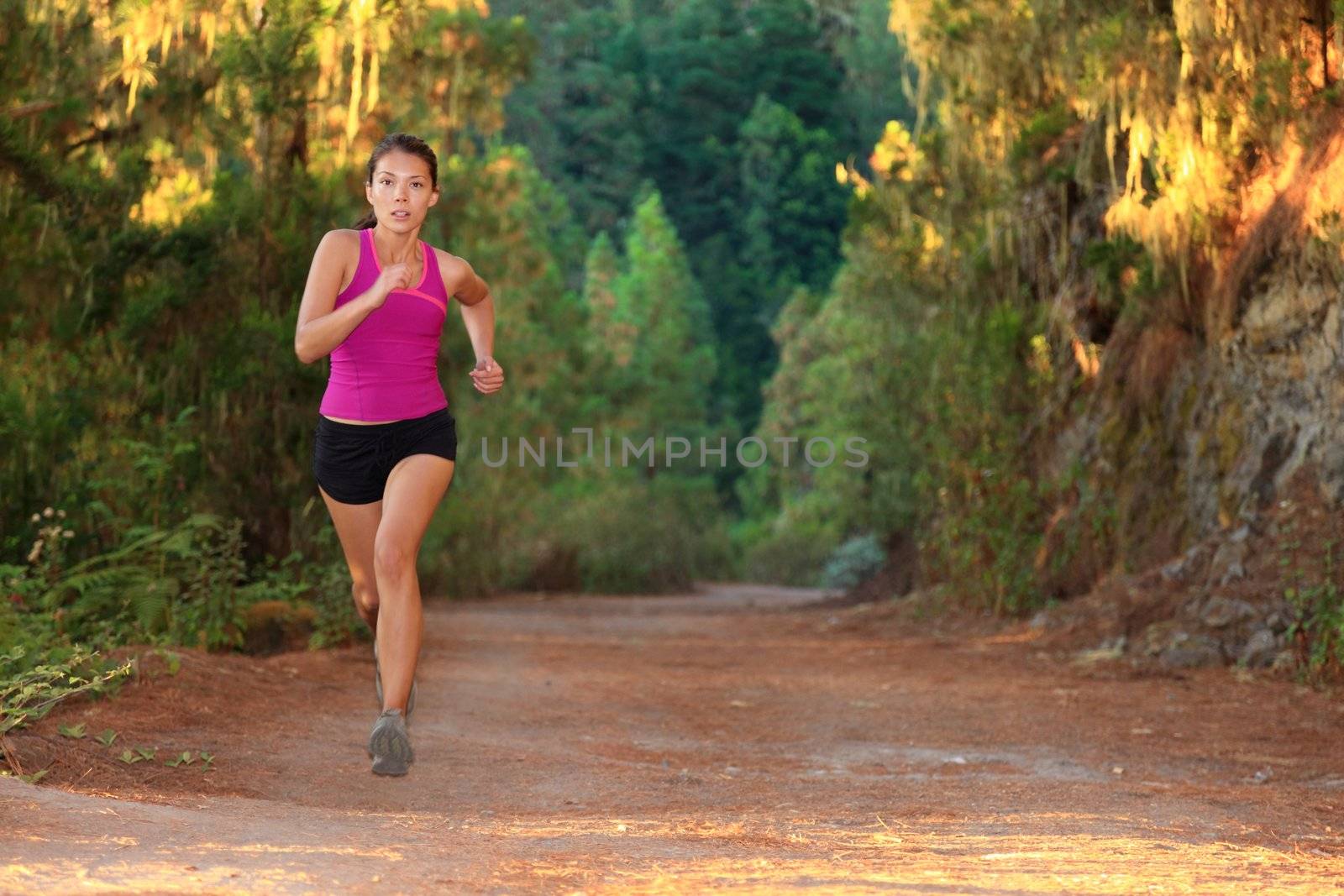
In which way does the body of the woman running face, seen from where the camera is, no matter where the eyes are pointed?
toward the camera

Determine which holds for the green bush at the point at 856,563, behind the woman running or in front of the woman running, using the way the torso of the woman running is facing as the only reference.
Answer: behind

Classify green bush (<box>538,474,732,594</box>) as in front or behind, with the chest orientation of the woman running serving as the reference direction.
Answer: behind
